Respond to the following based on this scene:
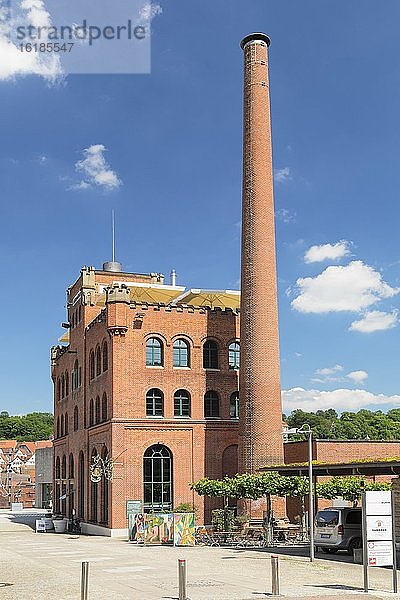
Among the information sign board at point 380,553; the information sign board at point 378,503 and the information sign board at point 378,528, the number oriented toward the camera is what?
3

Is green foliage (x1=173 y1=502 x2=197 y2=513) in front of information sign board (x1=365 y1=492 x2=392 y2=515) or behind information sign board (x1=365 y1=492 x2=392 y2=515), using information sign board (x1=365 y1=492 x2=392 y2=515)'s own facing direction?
behind

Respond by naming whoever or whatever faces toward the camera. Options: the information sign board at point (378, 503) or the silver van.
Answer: the information sign board

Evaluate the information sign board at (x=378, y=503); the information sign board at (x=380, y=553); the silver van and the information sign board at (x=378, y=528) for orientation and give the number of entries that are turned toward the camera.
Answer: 3

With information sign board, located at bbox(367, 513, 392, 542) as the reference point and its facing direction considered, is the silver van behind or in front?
behind

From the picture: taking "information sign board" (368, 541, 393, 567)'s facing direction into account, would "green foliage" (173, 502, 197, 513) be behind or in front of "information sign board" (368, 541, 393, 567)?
behind

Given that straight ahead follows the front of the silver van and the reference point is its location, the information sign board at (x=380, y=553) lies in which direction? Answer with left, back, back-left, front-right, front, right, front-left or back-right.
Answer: back-right

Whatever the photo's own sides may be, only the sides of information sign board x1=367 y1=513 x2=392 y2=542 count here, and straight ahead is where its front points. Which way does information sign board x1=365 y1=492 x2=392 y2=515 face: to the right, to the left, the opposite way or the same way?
the same way

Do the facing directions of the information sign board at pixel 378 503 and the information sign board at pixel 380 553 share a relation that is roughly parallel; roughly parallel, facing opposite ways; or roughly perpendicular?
roughly parallel

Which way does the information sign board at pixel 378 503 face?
toward the camera

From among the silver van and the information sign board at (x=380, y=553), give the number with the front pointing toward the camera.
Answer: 1

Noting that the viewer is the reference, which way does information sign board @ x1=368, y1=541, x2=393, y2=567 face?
facing the viewer

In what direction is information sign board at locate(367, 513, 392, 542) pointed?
toward the camera
